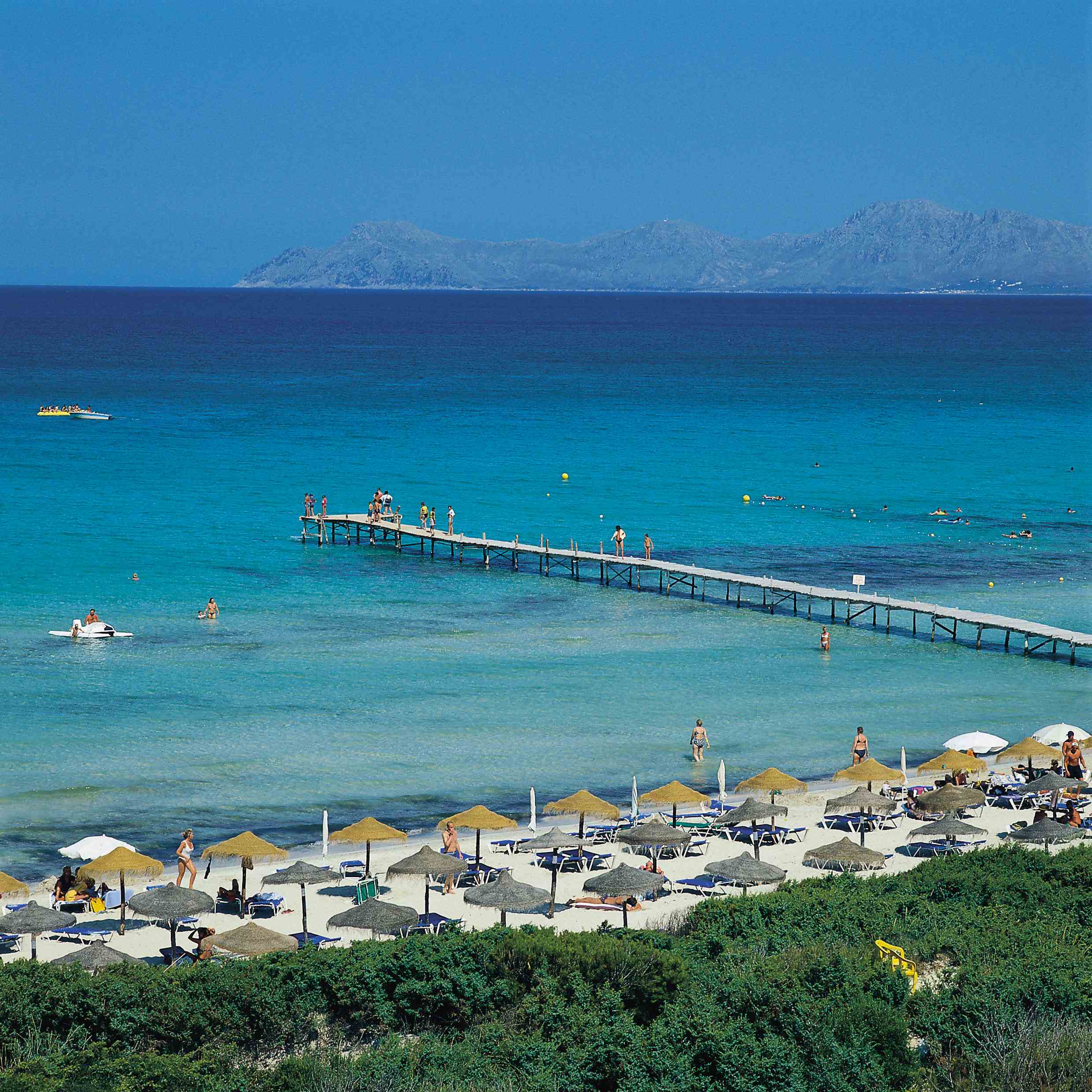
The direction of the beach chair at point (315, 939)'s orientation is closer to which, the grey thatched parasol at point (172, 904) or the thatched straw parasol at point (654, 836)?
the thatched straw parasol

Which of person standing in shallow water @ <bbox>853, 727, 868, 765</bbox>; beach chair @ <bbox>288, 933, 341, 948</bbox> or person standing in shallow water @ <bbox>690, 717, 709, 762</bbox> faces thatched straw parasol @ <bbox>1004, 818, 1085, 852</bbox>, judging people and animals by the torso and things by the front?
the beach chair

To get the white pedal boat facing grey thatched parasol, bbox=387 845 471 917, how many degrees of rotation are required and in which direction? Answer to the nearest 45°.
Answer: approximately 90° to its right

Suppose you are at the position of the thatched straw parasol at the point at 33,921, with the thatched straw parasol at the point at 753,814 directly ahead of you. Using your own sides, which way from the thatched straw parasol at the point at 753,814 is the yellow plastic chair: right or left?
right

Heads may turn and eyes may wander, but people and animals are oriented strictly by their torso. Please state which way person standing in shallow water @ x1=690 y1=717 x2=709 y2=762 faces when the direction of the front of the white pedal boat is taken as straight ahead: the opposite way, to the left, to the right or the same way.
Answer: to the left

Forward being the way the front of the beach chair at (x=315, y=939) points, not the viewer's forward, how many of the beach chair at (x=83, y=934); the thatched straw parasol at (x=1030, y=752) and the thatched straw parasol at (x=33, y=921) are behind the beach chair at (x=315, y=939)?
2

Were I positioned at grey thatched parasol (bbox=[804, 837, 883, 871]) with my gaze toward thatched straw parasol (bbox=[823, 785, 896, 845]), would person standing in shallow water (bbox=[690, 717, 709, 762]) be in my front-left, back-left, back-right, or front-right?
front-left
